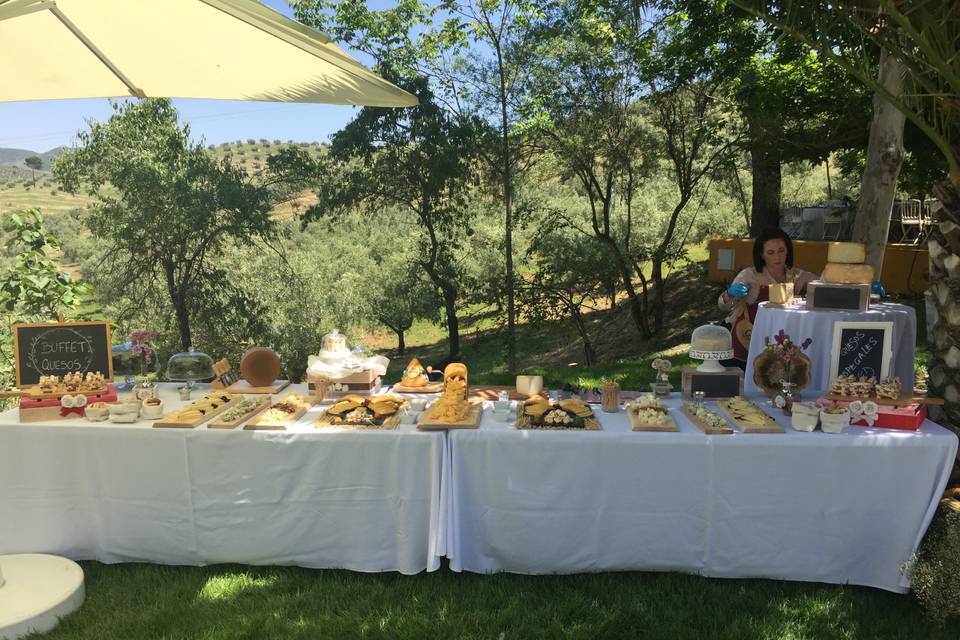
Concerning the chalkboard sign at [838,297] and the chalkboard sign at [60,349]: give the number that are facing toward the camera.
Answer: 2

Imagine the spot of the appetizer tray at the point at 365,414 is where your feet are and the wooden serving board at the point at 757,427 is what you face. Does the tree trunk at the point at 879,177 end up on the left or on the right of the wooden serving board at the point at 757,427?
left

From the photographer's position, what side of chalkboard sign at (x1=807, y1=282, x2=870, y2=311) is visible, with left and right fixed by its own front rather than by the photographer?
front

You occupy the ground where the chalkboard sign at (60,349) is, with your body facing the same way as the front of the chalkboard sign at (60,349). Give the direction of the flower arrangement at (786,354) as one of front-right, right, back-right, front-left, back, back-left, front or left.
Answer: front-left

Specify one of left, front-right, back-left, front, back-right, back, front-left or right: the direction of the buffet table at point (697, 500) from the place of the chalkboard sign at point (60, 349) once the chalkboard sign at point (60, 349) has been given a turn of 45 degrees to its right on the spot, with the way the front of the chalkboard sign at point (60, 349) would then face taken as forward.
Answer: left

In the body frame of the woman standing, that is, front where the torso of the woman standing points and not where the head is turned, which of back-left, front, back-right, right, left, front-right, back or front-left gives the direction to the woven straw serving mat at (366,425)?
right

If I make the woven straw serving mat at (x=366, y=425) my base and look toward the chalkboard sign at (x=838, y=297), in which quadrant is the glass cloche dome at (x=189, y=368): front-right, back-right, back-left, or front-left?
back-left

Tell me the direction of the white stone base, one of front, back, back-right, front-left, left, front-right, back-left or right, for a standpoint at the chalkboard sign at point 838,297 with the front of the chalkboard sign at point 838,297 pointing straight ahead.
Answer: front-right

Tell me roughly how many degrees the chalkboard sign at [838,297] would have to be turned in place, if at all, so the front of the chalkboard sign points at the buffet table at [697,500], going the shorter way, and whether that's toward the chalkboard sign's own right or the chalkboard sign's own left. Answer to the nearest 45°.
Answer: approximately 45° to the chalkboard sign's own right

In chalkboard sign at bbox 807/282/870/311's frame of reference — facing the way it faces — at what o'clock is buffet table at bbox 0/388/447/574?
The buffet table is roughly at 2 o'clock from the chalkboard sign.

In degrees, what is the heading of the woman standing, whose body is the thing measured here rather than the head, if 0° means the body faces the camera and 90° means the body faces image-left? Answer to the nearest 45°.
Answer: approximately 315°

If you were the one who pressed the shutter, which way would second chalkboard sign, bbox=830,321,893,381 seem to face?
facing the viewer
